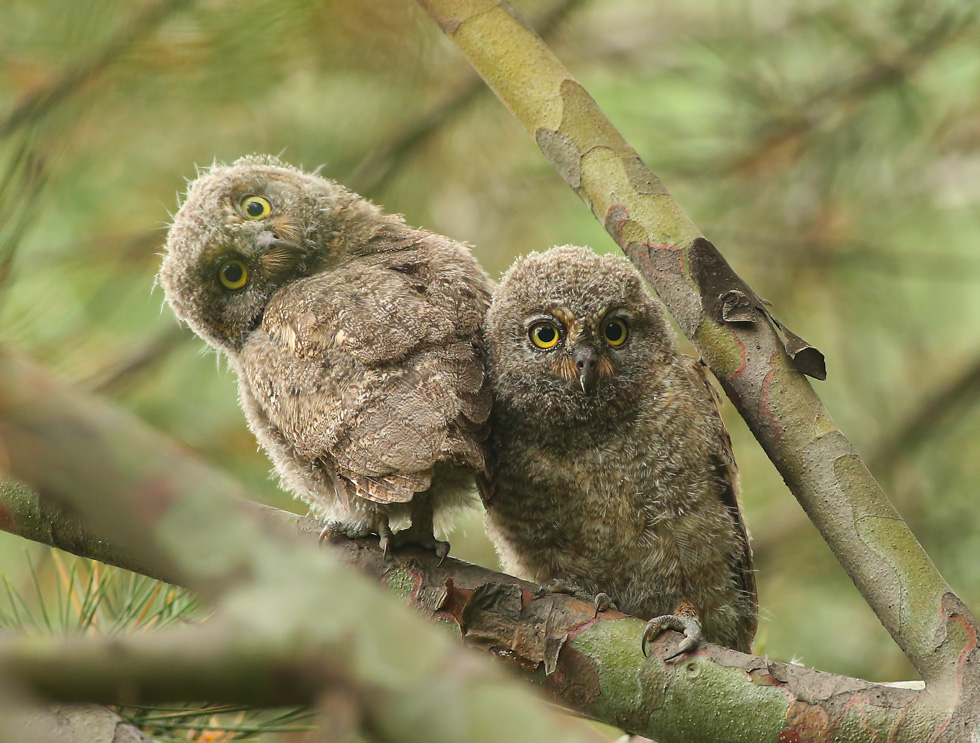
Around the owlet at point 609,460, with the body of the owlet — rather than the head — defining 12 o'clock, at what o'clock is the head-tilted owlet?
The head-tilted owlet is roughly at 2 o'clock from the owlet.

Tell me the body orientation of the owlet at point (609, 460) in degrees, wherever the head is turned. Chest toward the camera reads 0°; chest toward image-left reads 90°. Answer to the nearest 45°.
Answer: approximately 0°
